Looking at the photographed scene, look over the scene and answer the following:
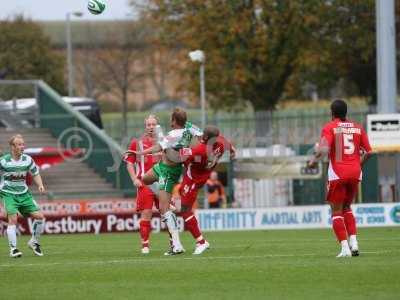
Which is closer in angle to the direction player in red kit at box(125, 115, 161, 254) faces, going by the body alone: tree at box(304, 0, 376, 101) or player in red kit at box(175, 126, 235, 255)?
the player in red kit

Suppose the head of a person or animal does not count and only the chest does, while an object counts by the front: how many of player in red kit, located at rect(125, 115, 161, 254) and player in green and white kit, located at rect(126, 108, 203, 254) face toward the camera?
1

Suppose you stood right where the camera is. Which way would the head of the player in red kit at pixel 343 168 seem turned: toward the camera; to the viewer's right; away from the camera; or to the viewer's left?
away from the camera

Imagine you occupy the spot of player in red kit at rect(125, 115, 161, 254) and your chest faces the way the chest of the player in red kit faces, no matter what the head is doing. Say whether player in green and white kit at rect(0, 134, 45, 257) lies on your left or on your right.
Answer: on your right

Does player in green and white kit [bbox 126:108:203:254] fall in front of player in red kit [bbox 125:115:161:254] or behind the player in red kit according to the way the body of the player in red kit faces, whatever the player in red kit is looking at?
in front

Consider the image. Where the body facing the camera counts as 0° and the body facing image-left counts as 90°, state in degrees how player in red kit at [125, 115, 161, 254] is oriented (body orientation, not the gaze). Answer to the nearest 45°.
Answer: approximately 0°

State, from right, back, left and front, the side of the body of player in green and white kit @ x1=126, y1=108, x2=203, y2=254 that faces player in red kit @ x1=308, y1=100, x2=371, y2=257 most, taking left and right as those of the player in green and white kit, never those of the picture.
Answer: back

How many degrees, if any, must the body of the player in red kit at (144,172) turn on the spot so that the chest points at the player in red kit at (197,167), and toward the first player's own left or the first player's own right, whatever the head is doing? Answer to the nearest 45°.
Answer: approximately 45° to the first player's own left

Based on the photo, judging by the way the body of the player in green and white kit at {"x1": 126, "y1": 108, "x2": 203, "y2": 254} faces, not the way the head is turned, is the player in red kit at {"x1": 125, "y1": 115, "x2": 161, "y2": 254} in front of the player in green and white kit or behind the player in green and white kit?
in front

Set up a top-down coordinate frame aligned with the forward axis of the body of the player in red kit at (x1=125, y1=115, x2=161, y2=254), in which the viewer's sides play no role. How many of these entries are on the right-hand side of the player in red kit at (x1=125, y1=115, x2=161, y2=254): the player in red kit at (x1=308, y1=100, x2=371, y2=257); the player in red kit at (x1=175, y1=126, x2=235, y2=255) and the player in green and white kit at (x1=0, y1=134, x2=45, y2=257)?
1

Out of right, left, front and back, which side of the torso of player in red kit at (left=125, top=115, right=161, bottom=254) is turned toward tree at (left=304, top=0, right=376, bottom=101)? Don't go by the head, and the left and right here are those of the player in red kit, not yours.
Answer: back

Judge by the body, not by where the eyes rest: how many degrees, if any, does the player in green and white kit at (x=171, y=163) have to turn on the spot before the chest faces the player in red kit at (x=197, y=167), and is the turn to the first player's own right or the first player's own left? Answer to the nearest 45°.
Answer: approximately 135° to the first player's own right

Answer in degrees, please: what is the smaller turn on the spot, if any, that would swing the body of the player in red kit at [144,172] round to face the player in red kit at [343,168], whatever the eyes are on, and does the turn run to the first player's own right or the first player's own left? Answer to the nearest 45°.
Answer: approximately 45° to the first player's own left

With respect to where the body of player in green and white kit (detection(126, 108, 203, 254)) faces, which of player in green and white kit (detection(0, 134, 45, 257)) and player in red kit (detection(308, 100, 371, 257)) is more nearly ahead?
the player in green and white kit
